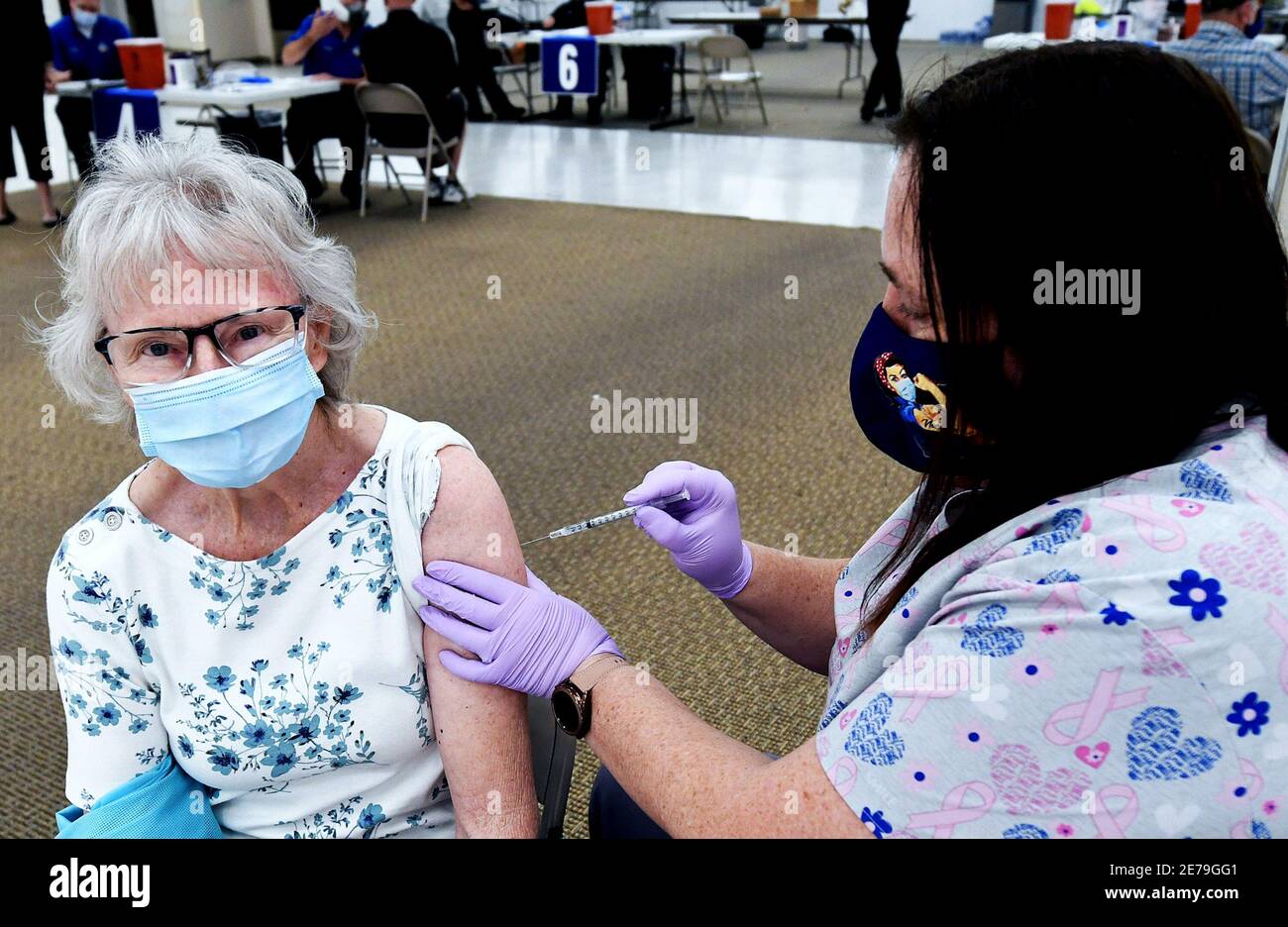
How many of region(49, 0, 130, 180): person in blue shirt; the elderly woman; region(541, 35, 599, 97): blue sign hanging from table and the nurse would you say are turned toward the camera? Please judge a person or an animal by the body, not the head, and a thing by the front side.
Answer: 3

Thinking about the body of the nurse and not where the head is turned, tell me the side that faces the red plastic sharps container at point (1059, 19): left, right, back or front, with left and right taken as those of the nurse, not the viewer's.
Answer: right

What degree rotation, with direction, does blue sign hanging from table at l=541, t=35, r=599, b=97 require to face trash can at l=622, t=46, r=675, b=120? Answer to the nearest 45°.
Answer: approximately 135° to its left

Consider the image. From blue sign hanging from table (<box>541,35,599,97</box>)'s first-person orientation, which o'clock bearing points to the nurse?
The nurse is roughly at 12 o'clock from the blue sign hanging from table.

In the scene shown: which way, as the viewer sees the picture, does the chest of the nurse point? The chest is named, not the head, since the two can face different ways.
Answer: to the viewer's left

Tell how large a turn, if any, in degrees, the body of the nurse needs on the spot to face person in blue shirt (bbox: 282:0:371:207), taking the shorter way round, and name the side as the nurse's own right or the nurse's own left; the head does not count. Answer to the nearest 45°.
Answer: approximately 45° to the nurse's own right

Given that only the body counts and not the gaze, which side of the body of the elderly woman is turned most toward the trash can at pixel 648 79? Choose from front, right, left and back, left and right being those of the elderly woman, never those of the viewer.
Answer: back

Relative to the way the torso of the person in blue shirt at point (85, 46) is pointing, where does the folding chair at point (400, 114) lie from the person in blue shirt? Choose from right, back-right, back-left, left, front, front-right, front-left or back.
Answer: front-left

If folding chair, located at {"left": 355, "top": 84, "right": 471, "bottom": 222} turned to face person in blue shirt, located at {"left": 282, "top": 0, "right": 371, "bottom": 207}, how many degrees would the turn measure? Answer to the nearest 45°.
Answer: approximately 90° to its left

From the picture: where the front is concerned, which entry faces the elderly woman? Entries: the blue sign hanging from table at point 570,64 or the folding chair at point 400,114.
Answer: the blue sign hanging from table

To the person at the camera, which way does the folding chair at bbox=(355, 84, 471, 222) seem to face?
facing away from the viewer and to the right of the viewer
